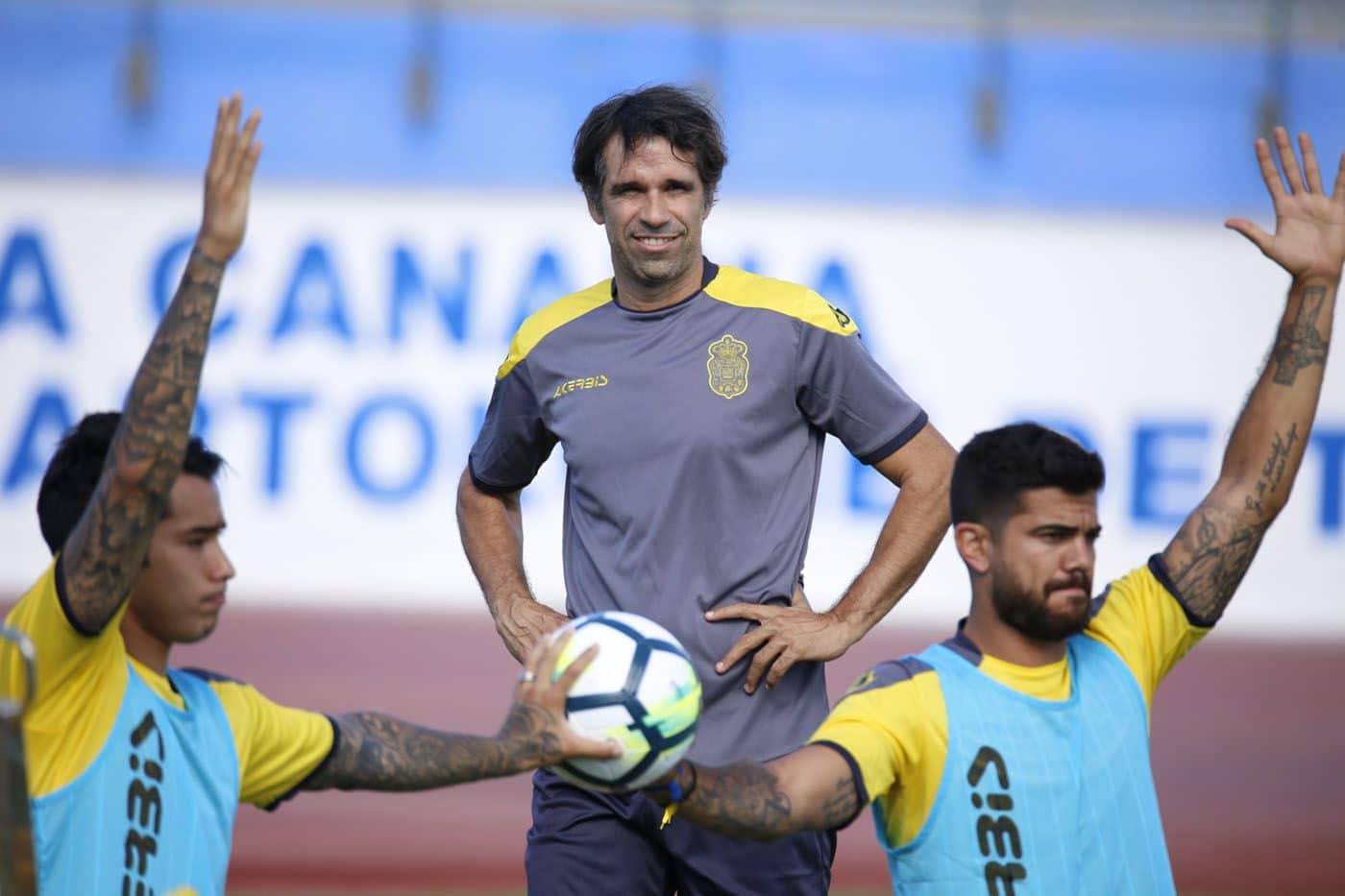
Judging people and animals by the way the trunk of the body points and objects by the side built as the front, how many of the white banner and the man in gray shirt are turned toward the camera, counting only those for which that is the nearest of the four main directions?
2

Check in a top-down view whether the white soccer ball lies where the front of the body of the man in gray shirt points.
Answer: yes

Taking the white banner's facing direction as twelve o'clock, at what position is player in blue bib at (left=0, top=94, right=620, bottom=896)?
The player in blue bib is roughly at 12 o'clock from the white banner.

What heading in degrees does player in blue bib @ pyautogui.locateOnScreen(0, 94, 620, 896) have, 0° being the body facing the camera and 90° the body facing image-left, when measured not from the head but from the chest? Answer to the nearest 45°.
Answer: approximately 315°

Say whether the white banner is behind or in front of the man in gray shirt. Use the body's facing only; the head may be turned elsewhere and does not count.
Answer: behind

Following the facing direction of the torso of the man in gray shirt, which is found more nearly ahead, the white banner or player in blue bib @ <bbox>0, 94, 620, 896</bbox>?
the player in blue bib

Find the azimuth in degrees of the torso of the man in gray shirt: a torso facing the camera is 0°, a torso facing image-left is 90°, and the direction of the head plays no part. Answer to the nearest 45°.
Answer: approximately 0°

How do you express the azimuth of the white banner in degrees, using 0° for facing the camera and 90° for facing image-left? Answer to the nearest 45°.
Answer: approximately 0°

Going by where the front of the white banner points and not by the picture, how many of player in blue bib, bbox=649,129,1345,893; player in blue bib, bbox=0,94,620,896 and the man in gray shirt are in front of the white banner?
3

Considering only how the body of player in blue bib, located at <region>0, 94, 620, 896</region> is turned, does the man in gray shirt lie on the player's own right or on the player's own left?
on the player's own left
